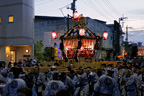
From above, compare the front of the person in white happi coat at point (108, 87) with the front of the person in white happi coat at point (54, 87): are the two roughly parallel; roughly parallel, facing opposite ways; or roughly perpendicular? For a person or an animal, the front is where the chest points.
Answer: roughly parallel

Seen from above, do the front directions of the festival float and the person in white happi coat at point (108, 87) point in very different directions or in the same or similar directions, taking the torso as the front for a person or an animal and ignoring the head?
very different directions

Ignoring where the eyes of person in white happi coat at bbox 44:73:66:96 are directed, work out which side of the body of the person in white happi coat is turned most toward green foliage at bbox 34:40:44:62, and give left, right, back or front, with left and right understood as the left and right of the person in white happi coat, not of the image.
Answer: front

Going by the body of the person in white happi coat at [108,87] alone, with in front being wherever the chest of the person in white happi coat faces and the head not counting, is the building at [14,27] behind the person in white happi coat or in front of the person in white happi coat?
in front

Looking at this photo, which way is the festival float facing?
toward the camera

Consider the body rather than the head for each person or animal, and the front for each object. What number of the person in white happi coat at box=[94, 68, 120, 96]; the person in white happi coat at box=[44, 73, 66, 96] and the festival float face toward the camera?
1

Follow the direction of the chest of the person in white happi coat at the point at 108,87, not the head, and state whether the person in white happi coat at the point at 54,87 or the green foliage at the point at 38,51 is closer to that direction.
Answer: the green foliage

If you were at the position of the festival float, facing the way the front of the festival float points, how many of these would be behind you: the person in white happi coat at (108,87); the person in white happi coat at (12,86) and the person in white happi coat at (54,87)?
0

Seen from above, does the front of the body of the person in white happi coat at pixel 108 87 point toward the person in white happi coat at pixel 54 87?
no

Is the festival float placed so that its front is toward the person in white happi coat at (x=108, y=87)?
yes

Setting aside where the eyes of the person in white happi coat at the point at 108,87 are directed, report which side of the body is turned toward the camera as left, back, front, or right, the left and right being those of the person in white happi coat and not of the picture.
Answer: back

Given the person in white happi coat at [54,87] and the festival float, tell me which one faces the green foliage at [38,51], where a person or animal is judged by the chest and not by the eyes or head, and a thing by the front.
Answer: the person in white happi coat

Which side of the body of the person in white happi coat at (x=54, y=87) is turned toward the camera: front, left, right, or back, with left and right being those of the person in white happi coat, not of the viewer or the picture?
back

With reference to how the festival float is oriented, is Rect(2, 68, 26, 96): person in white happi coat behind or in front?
in front

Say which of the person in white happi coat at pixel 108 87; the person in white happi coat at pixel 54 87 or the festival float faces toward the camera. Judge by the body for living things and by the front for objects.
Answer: the festival float

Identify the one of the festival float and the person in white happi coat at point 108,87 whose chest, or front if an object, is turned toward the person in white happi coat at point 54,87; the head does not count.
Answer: the festival float

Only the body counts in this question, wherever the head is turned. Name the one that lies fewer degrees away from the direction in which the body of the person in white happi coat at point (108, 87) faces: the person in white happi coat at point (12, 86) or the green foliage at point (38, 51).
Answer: the green foliage

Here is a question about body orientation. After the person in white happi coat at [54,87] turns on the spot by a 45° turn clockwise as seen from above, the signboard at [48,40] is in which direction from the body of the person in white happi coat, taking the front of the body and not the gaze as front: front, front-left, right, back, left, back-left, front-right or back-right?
front-left

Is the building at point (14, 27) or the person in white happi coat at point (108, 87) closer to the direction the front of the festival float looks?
the person in white happi coat

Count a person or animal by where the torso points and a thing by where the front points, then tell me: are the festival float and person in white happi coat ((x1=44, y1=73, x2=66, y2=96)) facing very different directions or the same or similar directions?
very different directions

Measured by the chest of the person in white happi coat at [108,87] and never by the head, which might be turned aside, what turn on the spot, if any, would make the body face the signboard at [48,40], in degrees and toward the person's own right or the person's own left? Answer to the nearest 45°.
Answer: approximately 45° to the person's own left
